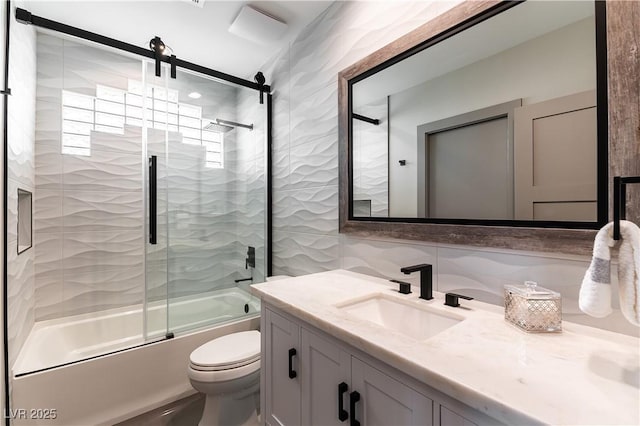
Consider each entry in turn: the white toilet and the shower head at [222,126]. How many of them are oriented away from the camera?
0

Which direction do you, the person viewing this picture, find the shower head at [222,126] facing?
facing the viewer and to the left of the viewer

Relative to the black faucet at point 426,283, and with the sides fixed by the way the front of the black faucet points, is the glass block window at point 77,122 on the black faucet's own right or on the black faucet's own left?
on the black faucet's own right

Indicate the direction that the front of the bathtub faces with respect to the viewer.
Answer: facing the viewer and to the right of the viewer

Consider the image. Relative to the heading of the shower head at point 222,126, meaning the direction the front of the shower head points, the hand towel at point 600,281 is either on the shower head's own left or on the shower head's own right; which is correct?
on the shower head's own left

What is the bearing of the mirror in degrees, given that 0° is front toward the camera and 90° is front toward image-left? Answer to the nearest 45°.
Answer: approximately 45°
